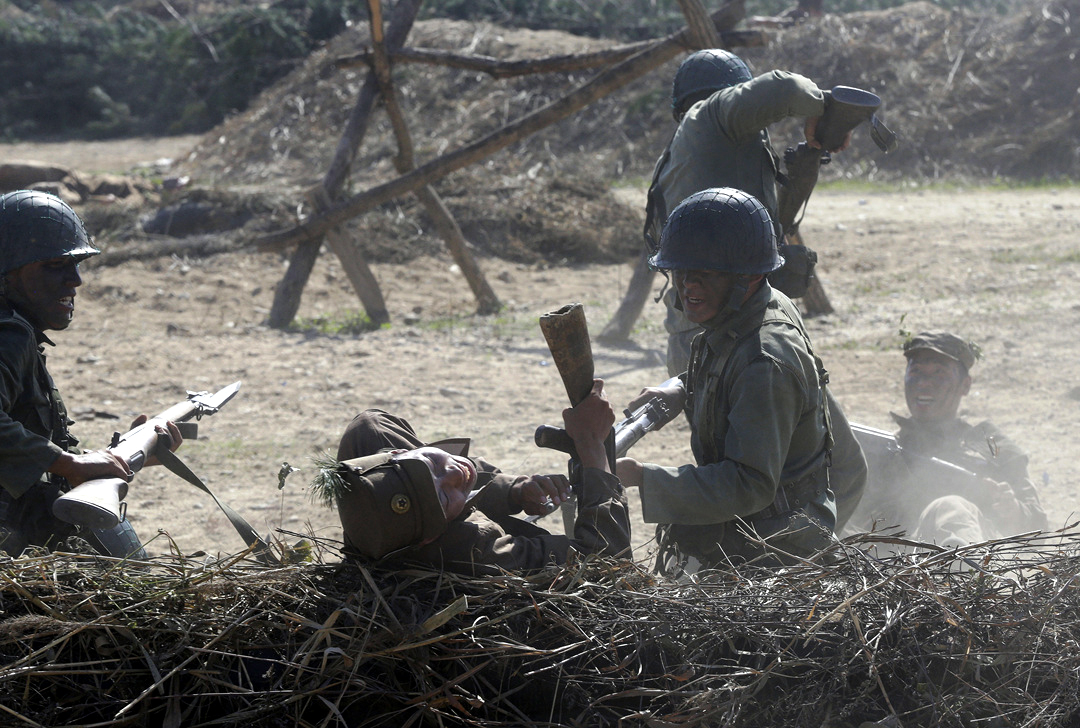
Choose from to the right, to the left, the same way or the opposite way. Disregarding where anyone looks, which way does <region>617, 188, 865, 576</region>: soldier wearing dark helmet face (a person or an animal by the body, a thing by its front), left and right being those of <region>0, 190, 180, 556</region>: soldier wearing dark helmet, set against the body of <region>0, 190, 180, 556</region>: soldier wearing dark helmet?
the opposite way

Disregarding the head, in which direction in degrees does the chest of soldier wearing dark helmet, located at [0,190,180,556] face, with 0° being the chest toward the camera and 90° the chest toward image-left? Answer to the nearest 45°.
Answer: approximately 270°

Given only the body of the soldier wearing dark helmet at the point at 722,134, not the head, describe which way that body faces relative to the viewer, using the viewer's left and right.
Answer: facing away from the viewer and to the right of the viewer

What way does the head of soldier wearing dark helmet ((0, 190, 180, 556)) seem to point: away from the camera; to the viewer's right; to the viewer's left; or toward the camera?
to the viewer's right

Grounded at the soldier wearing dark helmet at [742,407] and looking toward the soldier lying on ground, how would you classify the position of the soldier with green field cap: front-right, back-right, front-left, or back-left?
back-right

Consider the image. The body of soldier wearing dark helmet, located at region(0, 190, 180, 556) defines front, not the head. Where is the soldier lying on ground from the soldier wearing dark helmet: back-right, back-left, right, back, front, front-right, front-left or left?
front-right

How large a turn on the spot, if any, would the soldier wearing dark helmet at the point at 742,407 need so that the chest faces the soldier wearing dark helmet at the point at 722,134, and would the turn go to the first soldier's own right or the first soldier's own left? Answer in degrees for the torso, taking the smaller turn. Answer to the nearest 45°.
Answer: approximately 135° to the first soldier's own right

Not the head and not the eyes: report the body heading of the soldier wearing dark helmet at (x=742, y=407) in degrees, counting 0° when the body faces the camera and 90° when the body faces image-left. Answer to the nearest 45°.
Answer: approximately 45°

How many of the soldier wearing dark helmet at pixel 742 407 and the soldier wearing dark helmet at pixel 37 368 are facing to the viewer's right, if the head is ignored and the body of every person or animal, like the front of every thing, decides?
1
